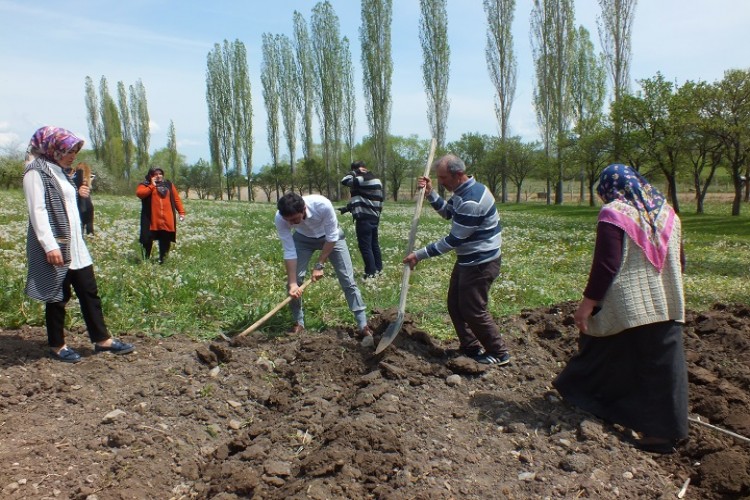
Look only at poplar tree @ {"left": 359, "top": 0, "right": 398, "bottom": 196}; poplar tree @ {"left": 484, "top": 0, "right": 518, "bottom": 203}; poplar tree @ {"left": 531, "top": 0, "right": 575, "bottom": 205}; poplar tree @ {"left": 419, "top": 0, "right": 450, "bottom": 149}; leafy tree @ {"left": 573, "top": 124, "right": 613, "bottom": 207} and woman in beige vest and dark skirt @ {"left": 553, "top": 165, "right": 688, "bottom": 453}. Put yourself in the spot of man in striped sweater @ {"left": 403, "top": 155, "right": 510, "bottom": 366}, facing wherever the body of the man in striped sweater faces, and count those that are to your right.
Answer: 5

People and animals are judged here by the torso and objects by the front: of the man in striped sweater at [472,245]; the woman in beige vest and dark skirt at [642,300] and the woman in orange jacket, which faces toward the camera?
the woman in orange jacket

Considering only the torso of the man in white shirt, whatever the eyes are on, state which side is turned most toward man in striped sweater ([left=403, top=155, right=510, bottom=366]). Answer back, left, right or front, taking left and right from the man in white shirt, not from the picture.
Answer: left

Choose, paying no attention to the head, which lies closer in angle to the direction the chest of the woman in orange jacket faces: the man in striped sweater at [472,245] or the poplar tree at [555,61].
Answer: the man in striped sweater

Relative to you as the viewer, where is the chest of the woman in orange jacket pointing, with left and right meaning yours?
facing the viewer

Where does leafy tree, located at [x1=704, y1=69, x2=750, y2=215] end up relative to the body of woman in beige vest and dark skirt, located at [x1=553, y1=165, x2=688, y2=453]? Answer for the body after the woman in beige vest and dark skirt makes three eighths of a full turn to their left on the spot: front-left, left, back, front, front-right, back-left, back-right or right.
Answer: back

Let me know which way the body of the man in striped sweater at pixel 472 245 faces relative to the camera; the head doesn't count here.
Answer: to the viewer's left

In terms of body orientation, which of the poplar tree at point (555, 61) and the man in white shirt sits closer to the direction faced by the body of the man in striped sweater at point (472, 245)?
the man in white shirt

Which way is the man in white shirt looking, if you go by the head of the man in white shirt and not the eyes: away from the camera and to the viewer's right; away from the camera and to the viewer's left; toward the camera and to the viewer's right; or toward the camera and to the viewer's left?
toward the camera and to the viewer's left

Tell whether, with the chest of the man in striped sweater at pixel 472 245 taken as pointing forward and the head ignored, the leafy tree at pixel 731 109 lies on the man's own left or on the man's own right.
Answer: on the man's own right

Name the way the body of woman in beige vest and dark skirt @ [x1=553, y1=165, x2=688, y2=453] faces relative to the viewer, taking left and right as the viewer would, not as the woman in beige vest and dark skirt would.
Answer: facing away from the viewer and to the left of the viewer

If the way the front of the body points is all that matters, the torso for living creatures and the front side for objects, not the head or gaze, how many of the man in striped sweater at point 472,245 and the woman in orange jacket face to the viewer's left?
1

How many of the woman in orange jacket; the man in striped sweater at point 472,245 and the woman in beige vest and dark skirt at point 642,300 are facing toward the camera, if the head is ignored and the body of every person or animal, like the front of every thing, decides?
1

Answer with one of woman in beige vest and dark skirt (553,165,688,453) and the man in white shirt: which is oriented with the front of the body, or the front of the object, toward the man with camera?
the woman in beige vest and dark skirt
